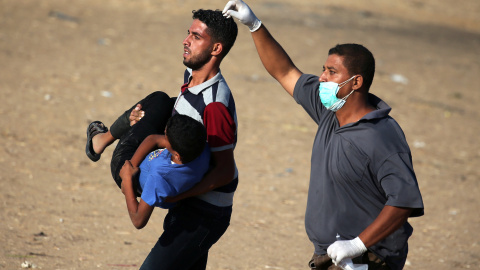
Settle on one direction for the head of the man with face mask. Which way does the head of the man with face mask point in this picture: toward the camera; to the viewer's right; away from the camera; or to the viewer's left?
to the viewer's left

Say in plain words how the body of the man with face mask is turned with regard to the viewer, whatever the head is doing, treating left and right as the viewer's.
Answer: facing the viewer and to the left of the viewer
